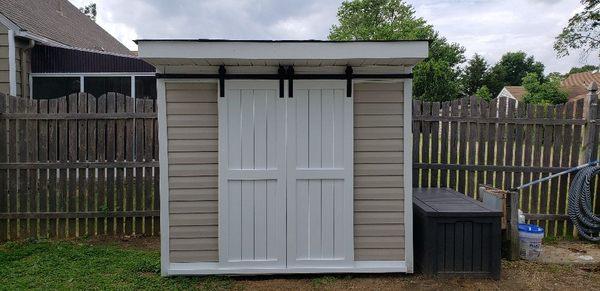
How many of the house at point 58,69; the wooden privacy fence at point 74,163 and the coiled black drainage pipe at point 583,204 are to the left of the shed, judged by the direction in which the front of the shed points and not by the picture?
1

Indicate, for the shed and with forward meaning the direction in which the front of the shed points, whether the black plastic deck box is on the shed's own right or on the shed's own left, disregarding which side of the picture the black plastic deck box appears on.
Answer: on the shed's own left

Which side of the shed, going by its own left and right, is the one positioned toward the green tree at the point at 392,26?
back

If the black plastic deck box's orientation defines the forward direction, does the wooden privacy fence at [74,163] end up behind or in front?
behind

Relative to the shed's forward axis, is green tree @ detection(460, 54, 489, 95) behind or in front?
behind

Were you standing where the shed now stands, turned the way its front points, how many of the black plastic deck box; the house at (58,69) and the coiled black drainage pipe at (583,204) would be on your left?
2

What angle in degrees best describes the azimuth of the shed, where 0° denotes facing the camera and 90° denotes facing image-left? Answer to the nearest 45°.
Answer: approximately 0°

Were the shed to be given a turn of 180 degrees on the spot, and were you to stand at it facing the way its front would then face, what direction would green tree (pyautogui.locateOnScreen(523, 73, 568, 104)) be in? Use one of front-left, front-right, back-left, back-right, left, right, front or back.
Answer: front-right
